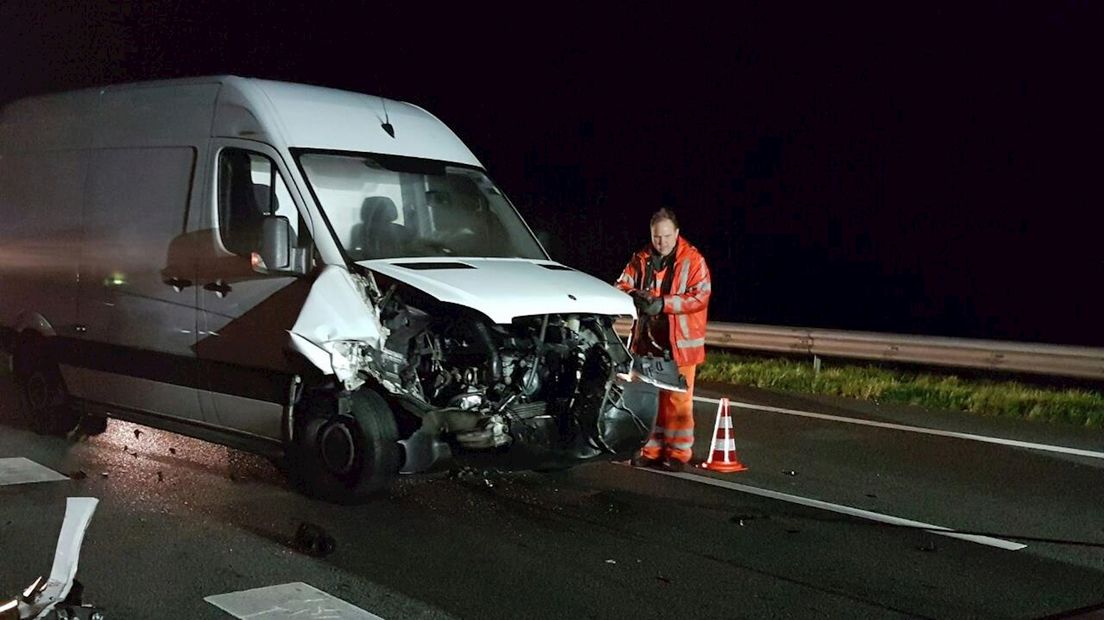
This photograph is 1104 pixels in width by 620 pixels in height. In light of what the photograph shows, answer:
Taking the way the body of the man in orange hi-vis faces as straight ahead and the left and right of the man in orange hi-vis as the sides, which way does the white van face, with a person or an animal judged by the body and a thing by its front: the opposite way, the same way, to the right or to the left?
to the left

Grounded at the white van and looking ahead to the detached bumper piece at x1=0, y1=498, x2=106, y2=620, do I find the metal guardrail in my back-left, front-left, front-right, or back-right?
back-left

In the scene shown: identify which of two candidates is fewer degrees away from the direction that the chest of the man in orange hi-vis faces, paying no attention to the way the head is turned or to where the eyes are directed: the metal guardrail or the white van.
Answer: the white van

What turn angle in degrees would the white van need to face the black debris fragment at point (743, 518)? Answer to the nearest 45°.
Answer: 0° — it already faces it

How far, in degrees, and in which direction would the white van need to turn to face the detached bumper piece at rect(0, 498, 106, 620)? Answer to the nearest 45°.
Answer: approximately 45° to its right

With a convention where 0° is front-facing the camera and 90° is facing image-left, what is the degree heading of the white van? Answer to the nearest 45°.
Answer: approximately 315°
